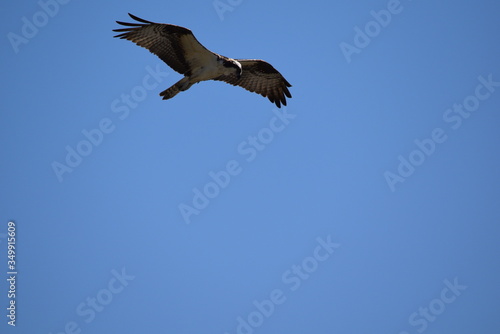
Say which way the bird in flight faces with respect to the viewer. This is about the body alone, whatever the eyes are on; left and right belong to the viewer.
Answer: facing the viewer and to the right of the viewer
